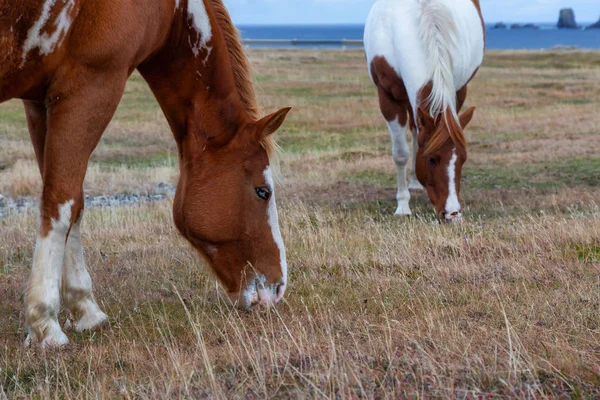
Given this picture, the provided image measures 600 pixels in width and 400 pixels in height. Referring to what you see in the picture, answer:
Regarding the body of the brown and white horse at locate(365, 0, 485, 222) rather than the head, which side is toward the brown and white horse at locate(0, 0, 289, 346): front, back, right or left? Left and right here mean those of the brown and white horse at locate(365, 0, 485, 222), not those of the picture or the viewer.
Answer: front

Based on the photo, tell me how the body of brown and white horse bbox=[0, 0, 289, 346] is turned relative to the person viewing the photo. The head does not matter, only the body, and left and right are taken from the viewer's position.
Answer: facing to the right of the viewer

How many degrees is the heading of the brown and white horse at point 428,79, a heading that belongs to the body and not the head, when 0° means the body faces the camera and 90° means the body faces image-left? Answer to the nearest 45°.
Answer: approximately 0°

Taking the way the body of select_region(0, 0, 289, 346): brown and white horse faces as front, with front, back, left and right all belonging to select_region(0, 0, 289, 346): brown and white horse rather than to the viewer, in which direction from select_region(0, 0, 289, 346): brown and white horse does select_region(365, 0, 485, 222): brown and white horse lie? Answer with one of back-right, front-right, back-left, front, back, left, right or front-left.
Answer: front-left

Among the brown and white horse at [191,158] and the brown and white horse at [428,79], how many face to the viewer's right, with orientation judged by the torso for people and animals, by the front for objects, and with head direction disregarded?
1
